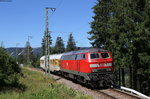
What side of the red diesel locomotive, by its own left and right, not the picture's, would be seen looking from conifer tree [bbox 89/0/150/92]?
left

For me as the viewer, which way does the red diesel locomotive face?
facing the viewer and to the right of the viewer
